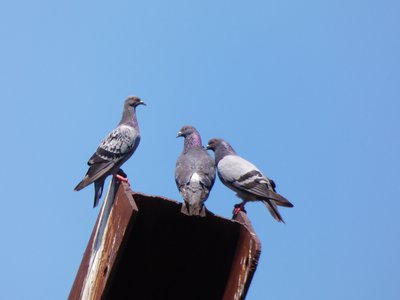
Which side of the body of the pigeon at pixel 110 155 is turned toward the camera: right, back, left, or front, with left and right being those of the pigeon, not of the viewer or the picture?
right

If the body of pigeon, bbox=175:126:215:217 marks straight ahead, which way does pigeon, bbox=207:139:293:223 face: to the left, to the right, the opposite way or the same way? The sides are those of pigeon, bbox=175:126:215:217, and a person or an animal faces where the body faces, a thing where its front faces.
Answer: to the left

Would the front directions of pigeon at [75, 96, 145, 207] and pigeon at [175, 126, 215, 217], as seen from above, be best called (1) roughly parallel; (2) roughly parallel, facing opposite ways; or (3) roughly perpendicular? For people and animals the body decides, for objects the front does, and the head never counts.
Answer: roughly perpendicular

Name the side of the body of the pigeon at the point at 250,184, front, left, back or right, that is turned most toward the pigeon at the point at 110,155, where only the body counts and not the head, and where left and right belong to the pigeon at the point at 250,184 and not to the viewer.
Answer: front

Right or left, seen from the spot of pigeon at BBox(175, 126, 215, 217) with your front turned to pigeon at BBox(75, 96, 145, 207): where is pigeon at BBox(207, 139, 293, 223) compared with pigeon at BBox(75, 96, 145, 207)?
right

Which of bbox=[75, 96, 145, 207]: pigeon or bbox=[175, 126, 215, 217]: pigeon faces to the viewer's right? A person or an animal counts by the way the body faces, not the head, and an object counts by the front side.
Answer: bbox=[75, 96, 145, 207]: pigeon

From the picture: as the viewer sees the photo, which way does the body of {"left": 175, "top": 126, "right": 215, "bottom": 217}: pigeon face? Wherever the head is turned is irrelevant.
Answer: away from the camera

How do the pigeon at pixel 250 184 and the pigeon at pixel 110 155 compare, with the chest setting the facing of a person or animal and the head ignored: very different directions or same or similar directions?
very different directions

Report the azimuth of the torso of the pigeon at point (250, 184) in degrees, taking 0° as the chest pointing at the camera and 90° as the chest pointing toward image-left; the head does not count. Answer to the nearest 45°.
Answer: approximately 90°
